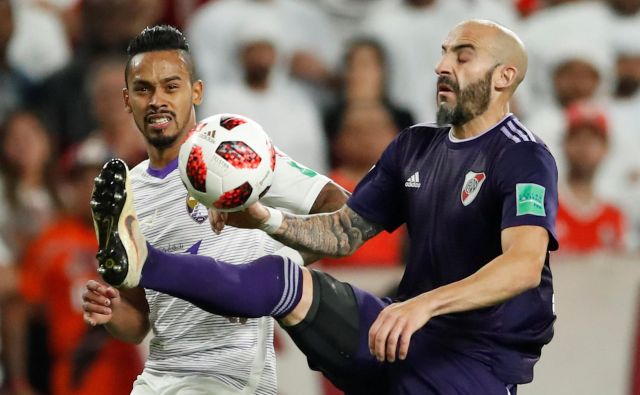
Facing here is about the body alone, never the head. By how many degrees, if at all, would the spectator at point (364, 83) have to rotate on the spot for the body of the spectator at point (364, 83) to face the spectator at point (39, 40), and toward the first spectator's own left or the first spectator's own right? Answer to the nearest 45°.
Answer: approximately 90° to the first spectator's own right

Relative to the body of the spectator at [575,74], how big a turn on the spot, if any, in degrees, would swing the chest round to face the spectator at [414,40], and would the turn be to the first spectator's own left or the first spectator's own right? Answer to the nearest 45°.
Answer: approximately 90° to the first spectator's own right

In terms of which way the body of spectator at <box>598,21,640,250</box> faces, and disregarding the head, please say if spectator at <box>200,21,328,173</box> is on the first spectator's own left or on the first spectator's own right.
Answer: on the first spectator's own right

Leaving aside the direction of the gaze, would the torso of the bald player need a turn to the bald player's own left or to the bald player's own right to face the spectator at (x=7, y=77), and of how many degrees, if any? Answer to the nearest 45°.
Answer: approximately 90° to the bald player's own right

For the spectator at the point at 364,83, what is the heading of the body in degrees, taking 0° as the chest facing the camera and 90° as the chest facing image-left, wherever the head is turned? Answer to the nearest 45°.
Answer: approximately 0°

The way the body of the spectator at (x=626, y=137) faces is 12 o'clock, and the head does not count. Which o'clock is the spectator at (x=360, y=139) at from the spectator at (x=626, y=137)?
the spectator at (x=360, y=139) is roughly at 2 o'clock from the spectator at (x=626, y=137).
